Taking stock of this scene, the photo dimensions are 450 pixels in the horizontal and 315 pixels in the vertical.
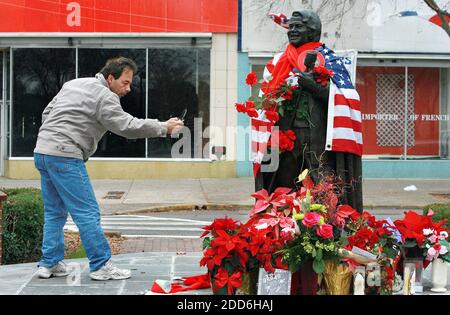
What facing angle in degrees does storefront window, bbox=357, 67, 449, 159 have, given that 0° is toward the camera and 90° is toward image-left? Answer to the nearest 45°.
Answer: approximately 0°

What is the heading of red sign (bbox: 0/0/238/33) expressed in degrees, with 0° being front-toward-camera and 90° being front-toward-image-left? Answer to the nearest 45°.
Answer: approximately 0°

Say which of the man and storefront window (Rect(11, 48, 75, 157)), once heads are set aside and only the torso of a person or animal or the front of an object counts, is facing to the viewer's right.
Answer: the man

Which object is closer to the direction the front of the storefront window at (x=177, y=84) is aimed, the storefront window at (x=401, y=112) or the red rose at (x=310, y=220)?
the red rose
